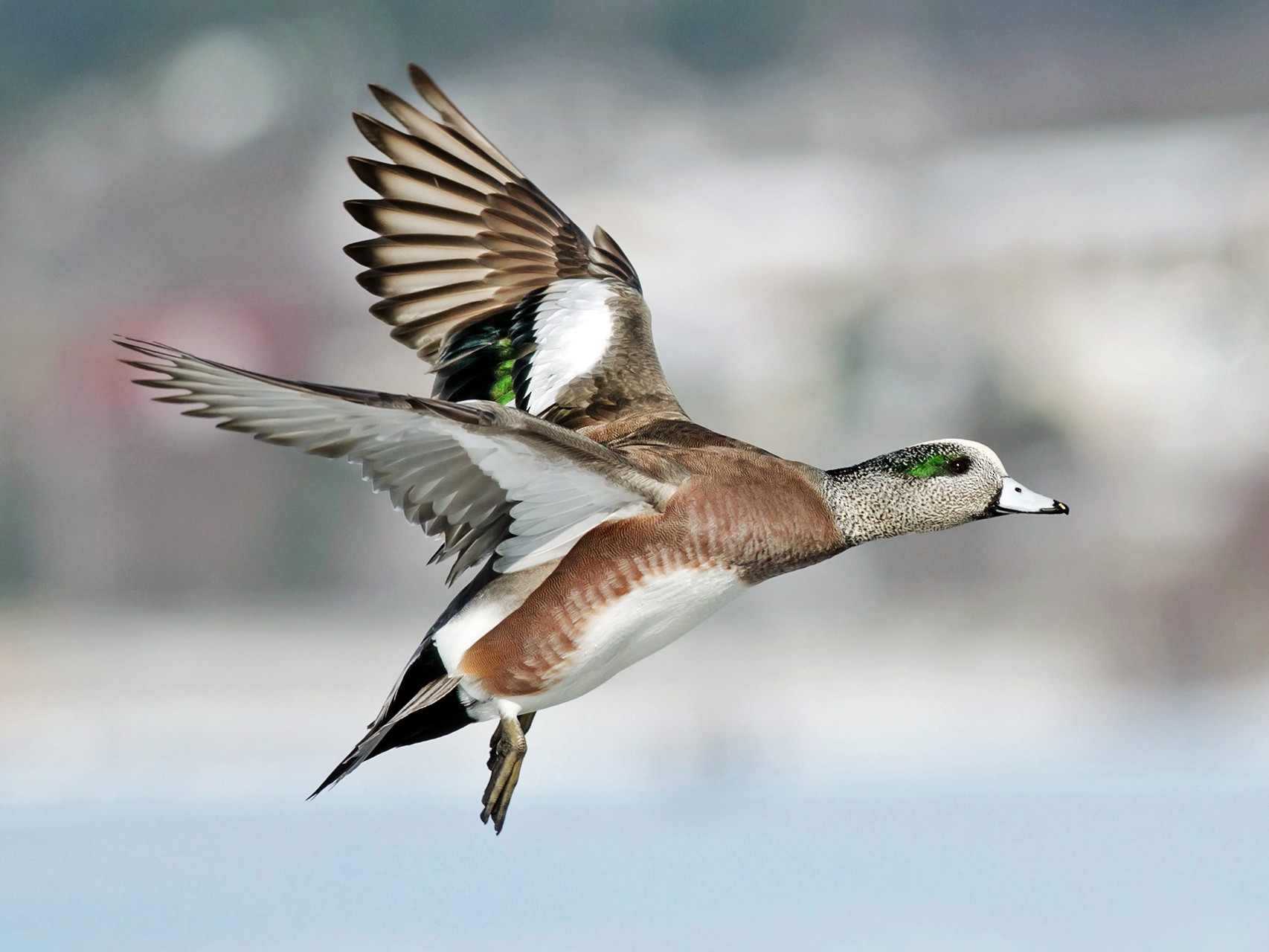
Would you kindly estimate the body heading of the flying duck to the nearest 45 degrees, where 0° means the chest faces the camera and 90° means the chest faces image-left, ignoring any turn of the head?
approximately 270°
